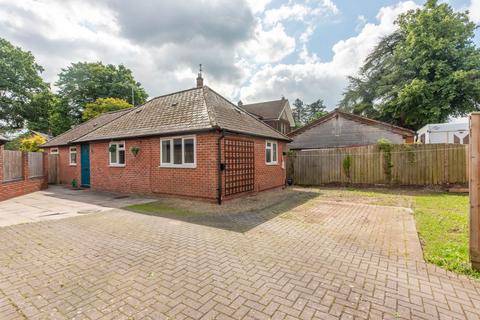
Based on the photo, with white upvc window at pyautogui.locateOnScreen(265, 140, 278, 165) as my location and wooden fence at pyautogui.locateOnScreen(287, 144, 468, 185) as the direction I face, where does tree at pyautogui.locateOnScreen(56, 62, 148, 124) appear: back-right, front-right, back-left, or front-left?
back-left

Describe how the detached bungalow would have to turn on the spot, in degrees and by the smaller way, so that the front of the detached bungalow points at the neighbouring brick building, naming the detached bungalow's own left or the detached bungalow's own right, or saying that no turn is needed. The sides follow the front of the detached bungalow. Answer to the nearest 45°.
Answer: approximately 180°

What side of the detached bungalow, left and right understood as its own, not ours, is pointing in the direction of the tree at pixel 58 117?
right

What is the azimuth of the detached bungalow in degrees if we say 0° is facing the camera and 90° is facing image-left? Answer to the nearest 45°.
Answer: approximately 45°

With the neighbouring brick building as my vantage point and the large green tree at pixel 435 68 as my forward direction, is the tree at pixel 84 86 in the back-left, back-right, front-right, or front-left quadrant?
back-right

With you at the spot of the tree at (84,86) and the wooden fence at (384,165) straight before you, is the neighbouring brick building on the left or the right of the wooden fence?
left

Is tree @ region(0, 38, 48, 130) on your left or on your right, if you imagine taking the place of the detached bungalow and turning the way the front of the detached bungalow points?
on your right

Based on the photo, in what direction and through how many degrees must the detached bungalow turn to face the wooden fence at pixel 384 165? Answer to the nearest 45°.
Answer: approximately 135° to its left

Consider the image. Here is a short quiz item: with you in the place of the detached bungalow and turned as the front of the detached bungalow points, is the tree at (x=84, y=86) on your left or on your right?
on your right
